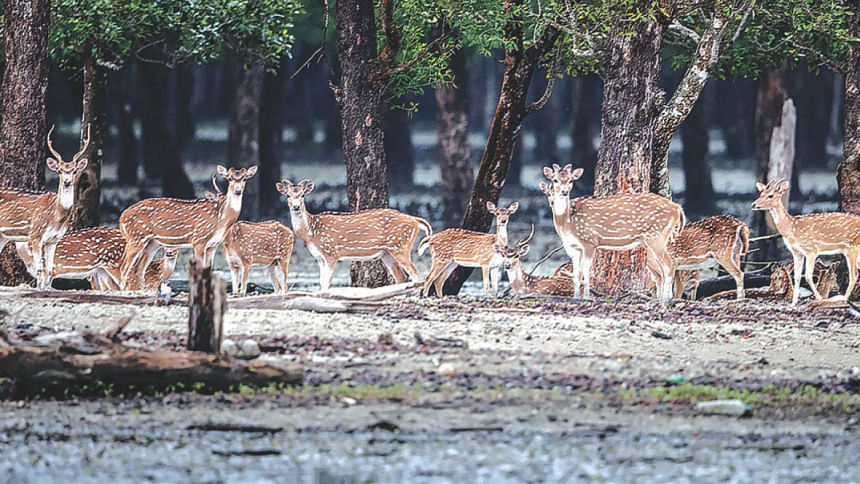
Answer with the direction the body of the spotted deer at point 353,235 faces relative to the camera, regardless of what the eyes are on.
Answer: to the viewer's left

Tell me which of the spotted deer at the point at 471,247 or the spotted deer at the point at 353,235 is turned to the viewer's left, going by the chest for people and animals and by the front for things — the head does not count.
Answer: the spotted deer at the point at 353,235

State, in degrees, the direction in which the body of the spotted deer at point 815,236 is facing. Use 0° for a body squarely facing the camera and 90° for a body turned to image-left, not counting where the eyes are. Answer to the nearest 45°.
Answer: approximately 90°

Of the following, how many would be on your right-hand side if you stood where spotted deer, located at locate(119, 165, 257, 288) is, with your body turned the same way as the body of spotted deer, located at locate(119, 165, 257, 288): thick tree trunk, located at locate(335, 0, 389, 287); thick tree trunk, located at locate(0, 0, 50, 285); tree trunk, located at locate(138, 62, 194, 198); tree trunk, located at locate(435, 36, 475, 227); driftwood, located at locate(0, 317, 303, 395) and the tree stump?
2

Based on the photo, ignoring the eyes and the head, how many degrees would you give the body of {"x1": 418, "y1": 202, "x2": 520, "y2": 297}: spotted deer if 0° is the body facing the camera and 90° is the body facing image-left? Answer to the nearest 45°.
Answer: approximately 270°

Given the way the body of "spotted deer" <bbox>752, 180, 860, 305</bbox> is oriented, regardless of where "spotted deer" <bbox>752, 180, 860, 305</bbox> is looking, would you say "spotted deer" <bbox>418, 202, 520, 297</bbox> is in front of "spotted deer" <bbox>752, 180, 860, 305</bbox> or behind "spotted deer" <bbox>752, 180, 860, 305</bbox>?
in front

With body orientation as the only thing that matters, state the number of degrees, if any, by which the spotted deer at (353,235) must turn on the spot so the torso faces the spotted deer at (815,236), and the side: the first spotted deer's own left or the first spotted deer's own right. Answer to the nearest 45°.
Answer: approximately 180°

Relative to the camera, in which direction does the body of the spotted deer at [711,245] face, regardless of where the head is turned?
to the viewer's left

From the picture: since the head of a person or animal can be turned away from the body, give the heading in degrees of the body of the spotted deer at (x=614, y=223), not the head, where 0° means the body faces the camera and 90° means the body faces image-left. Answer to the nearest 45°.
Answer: approximately 90°

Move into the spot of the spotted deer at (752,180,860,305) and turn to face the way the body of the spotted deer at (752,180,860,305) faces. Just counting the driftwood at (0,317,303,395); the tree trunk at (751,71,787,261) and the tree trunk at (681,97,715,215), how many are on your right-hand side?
2

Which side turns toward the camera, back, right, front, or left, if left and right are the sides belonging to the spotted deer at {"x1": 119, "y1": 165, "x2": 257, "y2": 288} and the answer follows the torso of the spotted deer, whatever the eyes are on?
right

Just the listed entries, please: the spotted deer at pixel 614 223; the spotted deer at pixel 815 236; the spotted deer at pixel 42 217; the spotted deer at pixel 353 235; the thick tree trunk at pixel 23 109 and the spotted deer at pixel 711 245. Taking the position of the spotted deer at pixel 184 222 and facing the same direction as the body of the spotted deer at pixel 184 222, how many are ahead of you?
4

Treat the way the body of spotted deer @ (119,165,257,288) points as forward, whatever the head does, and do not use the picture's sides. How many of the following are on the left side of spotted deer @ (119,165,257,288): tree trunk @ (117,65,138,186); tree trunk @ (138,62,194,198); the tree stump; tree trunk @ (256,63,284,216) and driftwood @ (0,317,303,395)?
3
